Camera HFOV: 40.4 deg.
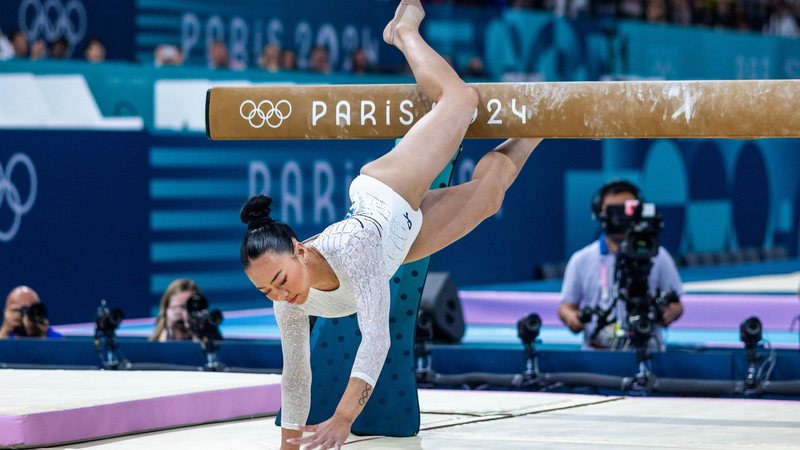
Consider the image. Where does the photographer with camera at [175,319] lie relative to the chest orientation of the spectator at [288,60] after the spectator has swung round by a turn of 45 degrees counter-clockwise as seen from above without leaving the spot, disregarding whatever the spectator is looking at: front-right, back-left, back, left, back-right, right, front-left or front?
front-right

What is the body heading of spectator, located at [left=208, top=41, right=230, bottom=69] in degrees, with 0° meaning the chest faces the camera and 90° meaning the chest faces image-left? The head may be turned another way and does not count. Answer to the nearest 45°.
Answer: approximately 0°

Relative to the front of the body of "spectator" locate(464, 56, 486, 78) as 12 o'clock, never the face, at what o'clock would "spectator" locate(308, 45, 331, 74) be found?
"spectator" locate(308, 45, 331, 74) is roughly at 2 o'clock from "spectator" locate(464, 56, 486, 78).

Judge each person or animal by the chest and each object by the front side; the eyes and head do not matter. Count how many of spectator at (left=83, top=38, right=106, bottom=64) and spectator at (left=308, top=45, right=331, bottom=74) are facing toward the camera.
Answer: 2

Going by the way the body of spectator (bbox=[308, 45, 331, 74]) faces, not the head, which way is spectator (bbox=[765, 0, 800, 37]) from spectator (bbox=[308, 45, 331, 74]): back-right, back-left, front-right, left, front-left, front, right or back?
back-left

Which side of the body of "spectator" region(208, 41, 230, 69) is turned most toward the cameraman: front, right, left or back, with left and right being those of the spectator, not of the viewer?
front

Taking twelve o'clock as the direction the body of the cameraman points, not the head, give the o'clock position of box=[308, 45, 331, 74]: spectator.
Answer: The spectator is roughly at 5 o'clock from the cameraman.

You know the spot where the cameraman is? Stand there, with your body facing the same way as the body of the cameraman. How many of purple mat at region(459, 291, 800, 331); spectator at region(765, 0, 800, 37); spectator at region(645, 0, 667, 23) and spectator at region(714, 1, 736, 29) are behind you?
4

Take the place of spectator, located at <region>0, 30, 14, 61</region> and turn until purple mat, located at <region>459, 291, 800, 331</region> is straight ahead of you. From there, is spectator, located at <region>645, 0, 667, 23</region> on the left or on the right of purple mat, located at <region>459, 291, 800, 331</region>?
left

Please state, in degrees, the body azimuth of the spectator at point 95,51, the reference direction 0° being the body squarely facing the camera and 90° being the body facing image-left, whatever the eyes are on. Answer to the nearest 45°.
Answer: approximately 0°

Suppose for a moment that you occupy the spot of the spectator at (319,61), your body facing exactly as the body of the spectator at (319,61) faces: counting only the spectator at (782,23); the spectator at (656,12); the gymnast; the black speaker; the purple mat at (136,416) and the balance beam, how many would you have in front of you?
4

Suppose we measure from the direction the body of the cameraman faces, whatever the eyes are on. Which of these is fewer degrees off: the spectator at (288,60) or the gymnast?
the gymnast

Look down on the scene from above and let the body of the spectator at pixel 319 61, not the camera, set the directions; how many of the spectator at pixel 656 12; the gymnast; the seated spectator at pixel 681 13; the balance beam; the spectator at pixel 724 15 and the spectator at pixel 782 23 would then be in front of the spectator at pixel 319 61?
2

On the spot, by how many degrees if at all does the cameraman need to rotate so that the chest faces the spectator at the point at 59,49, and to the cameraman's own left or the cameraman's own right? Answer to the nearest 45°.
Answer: approximately 135° to the cameraman's own right
